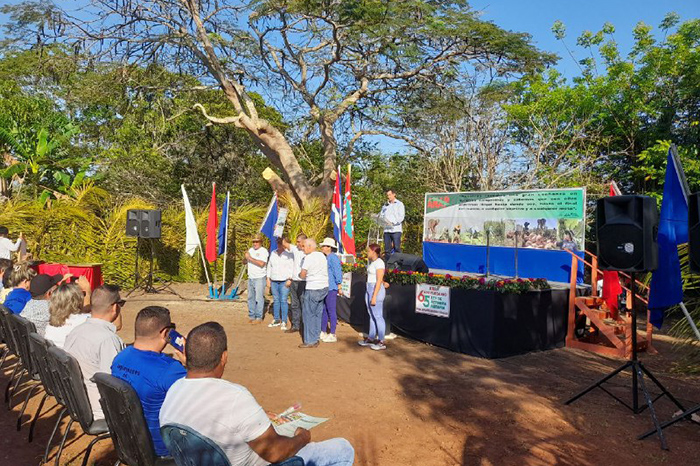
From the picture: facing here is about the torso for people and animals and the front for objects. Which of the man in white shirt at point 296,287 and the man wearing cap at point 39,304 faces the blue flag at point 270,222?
the man wearing cap

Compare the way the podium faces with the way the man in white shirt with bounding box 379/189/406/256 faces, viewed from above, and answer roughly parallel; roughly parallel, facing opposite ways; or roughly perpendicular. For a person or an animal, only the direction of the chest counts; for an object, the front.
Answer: roughly parallel

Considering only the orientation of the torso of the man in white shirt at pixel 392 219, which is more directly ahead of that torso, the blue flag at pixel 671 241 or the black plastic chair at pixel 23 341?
the black plastic chair

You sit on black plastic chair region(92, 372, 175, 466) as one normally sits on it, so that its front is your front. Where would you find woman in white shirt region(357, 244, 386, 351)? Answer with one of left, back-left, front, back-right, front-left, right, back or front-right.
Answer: front

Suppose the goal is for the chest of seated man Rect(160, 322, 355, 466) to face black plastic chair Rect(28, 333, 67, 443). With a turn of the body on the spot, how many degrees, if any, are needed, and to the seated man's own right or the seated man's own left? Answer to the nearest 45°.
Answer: approximately 90° to the seated man's own left

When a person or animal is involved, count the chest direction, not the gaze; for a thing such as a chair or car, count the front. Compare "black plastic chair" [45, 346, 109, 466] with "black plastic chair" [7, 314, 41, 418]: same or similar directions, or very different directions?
same or similar directions

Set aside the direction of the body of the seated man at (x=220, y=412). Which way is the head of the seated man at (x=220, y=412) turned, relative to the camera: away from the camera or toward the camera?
away from the camera

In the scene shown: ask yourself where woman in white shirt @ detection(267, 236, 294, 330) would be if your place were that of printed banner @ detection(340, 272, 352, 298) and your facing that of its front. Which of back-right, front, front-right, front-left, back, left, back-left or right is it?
front

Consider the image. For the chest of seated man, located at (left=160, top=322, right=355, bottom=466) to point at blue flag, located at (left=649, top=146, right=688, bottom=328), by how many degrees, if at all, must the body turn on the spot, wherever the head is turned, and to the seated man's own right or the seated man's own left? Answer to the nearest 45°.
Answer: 0° — they already face it

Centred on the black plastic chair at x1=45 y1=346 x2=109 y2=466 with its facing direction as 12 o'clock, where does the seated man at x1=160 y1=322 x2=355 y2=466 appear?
The seated man is roughly at 4 o'clock from the black plastic chair.

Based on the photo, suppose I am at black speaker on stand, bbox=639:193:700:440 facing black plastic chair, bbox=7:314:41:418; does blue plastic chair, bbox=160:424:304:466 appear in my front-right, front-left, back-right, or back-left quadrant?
front-left

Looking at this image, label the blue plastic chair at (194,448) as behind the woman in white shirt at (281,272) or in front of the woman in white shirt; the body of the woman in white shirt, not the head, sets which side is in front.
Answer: in front

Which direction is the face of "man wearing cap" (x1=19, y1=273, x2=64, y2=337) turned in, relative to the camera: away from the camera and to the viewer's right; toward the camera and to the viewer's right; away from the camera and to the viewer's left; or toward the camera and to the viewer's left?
away from the camera and to the viewer's right

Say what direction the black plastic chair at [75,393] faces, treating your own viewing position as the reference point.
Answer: facing away from the viewer and to the right of the viewer

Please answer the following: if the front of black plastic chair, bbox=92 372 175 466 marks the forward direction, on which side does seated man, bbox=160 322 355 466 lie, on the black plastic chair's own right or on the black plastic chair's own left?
on the black plastic chair's own right

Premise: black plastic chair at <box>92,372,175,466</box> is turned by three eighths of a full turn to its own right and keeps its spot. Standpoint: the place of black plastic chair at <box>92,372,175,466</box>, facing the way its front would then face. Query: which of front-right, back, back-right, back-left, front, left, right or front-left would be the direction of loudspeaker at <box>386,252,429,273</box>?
back-left

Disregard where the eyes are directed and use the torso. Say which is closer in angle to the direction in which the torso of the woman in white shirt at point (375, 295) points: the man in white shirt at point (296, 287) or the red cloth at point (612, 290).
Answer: the man in white shirt

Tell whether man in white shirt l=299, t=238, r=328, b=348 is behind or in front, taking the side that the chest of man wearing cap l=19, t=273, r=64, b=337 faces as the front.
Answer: in front

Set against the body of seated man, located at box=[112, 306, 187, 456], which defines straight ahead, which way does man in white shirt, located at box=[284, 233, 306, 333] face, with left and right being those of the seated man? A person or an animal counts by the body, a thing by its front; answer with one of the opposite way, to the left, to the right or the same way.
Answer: the opposite way

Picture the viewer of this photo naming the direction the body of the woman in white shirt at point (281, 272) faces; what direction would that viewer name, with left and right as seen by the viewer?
facing the viewer

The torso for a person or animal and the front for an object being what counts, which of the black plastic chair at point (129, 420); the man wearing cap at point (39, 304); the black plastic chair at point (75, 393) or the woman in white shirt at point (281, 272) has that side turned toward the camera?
the woman in white shirt
